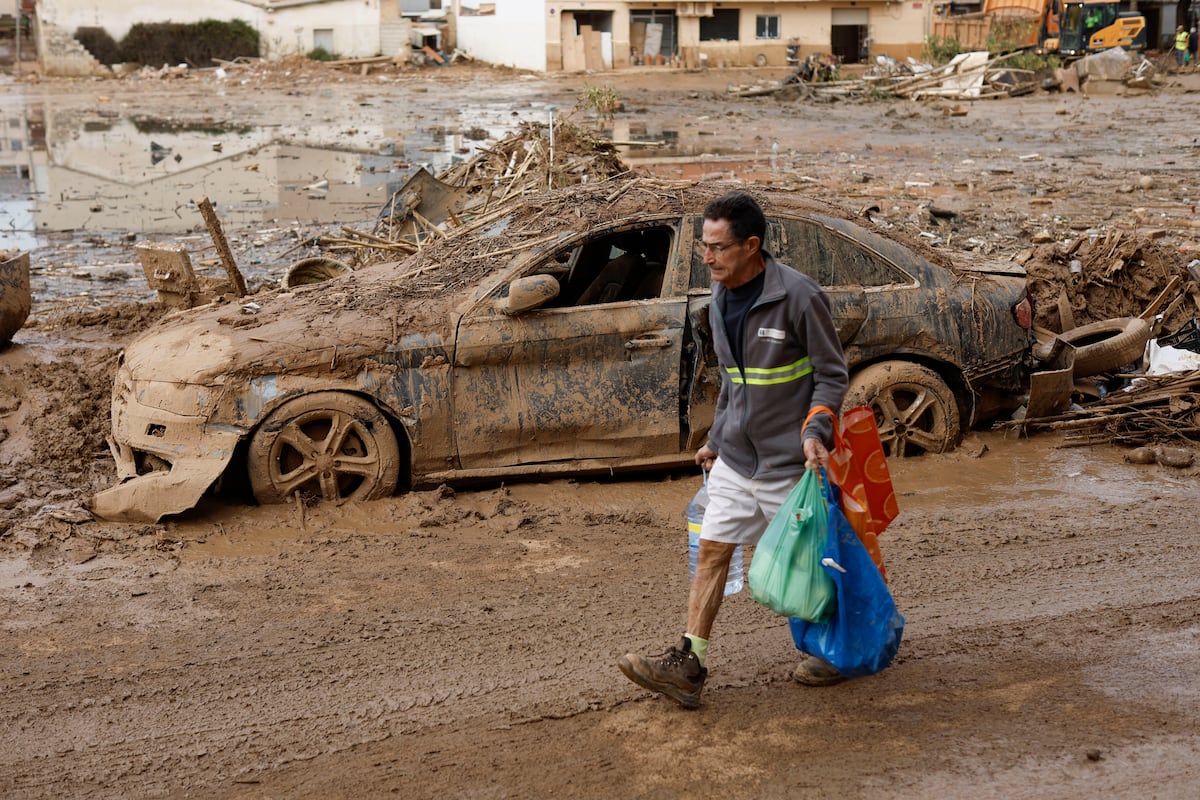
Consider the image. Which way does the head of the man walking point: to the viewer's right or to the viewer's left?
to the viewer's left

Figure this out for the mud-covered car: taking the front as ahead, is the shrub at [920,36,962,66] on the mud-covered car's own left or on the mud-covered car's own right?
on the mud-covered car's own right

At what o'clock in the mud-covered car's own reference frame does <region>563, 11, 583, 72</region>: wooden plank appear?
The wooden plank is roughly at 3 o'clock from the mud-covered car.

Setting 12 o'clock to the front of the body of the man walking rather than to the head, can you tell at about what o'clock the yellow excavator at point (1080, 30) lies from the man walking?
The yellow excavator is roughly at 5 o'clock from the man walking.

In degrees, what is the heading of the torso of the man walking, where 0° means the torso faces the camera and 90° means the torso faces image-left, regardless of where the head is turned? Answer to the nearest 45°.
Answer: approximately 45°

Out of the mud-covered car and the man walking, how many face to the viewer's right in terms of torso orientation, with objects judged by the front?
0

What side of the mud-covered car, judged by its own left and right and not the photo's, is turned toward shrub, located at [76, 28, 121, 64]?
right

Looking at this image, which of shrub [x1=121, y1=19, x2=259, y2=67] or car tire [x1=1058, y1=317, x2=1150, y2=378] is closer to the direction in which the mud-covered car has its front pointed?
the shrub

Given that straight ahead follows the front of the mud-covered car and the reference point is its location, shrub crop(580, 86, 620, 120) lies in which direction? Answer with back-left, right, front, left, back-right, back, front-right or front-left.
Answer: right

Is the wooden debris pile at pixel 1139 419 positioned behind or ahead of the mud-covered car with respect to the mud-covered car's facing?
behind

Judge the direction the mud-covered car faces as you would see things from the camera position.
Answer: facing to the left of the viewer
